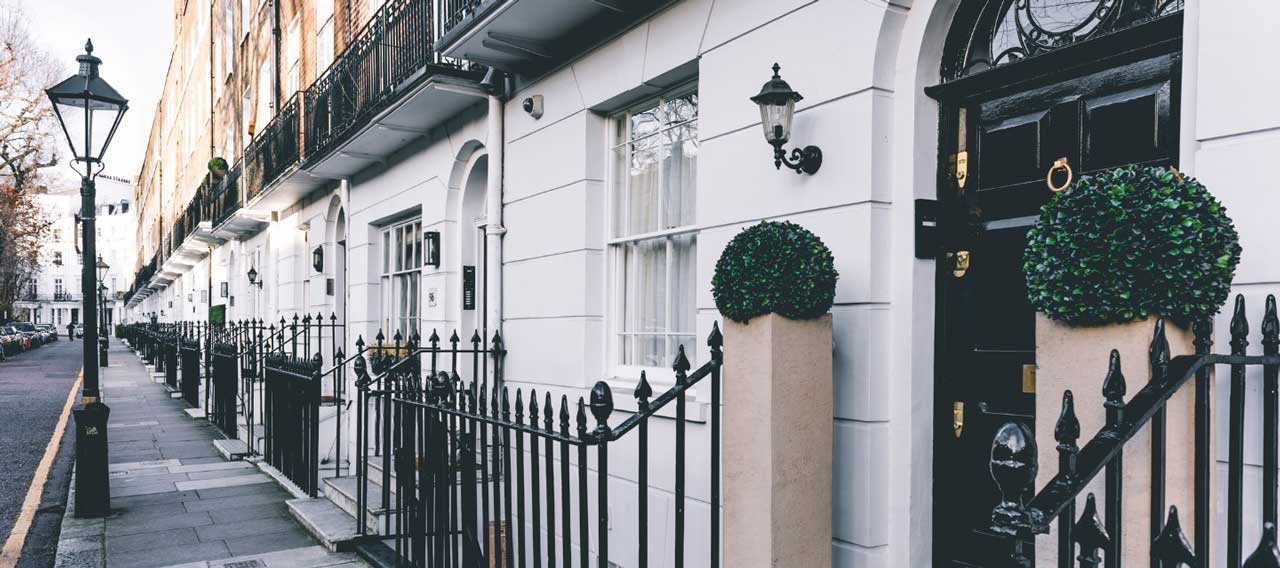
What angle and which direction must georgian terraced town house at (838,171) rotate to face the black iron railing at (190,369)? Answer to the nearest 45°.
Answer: approximately 90° to its right

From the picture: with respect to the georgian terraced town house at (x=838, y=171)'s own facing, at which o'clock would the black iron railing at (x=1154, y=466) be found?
The black iron railing is roughly at 10 o'clock from the georgian terraced town house.

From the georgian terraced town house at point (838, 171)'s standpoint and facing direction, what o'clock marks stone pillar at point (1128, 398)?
The stone pillar is roughly at 10 o'clock from the georgian terraced town house.

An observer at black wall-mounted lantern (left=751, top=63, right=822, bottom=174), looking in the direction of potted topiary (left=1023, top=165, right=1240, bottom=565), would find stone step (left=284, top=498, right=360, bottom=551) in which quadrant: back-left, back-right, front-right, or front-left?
back-right

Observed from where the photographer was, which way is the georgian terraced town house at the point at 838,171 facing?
facing the viewer and to the left of the viewer

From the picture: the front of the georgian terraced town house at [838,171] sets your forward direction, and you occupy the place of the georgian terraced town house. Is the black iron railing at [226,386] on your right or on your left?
on your right
